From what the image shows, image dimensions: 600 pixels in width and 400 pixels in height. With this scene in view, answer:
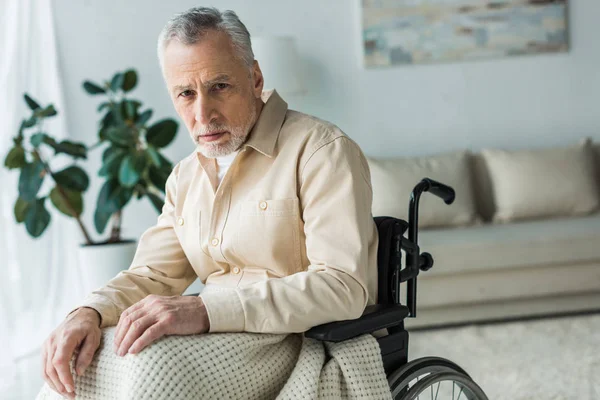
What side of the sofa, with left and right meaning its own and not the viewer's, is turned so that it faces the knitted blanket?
front

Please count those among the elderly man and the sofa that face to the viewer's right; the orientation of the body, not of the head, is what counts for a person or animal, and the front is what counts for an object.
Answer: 0

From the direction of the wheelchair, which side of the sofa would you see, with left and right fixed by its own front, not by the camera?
front

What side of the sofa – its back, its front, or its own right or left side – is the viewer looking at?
front

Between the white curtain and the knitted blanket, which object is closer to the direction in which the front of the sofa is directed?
the knitted blanket

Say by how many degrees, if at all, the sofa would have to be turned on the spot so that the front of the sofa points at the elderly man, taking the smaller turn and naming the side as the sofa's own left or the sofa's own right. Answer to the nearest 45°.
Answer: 0° — it already faces them

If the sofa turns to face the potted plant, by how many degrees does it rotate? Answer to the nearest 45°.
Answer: approximately 90° to its right

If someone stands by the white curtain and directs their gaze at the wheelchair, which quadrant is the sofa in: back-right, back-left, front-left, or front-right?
front-left

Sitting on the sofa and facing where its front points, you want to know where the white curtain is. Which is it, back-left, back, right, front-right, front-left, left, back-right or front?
right

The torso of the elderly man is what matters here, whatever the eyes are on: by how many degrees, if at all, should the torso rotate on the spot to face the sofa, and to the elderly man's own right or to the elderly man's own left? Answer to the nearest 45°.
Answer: approximately 180°

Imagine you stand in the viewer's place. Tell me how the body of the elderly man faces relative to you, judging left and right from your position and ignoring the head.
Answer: facing the viewer and to the left of the viewer
